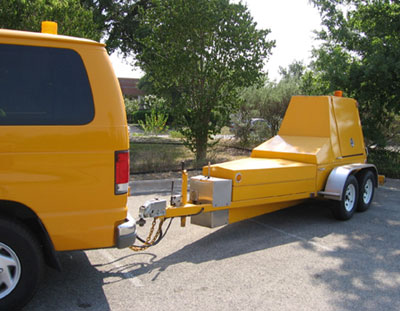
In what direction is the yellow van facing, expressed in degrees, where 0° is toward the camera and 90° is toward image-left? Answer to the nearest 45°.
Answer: approximately 90°

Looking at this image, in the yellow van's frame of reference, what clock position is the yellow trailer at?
The yellow trailer is roughly at 5 o'clock from the yellow van.

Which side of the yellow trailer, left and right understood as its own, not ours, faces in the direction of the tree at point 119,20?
right

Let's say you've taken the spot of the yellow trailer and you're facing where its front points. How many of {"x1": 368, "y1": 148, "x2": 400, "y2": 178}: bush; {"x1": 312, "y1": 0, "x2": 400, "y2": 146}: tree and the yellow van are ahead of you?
1

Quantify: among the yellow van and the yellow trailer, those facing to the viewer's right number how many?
0

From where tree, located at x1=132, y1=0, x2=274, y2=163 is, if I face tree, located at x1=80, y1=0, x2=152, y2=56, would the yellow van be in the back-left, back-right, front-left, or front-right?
back-left

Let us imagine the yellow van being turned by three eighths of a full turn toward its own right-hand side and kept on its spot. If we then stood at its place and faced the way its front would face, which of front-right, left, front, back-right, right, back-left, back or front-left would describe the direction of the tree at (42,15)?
front-left

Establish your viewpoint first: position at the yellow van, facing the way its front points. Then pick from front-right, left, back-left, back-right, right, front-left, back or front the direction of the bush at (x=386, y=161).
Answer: back-right

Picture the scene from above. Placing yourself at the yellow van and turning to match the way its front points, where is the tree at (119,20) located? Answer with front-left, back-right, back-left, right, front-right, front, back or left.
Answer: right

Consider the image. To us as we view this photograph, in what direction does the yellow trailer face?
facing the viewer and to the left of the viewer
